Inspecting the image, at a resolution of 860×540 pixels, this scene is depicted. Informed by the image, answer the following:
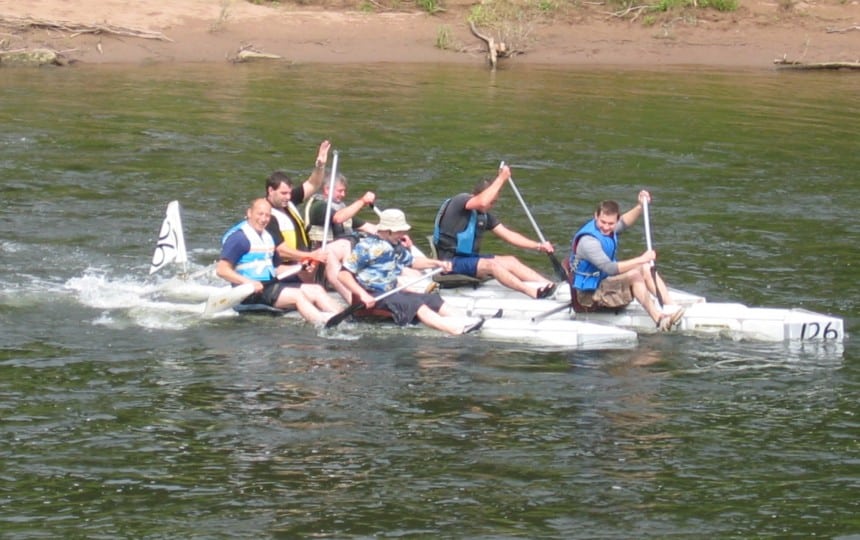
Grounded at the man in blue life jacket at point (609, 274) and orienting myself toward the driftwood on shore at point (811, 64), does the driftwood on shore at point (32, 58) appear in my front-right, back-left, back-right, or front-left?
front-left

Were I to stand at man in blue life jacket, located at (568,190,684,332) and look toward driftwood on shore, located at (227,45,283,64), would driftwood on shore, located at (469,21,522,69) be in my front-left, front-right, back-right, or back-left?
front-right

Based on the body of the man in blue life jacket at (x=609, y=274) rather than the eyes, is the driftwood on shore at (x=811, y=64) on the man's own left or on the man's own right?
on the man's own left

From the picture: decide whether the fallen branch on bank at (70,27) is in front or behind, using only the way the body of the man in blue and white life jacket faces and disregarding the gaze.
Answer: behind

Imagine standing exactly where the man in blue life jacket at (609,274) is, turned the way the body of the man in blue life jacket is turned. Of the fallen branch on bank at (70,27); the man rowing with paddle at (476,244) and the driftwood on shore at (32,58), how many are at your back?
3

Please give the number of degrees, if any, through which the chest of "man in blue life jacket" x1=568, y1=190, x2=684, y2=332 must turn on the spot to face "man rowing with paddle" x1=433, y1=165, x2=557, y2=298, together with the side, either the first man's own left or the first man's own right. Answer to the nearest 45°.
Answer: approximately 180°

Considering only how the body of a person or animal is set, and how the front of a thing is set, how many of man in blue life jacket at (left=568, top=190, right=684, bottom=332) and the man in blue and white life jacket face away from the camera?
0

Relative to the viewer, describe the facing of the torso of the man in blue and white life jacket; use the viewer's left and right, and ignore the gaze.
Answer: facing the viewer and to the right of the viewer

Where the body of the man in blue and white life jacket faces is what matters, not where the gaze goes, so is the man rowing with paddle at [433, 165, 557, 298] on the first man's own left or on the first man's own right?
on the first man's own left

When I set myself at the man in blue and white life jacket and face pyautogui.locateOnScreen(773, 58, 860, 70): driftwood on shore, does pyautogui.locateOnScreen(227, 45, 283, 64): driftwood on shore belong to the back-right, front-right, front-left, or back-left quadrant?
front-left

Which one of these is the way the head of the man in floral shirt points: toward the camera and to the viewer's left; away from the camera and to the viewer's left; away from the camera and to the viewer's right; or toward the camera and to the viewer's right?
toward the camera and to the viewer's right

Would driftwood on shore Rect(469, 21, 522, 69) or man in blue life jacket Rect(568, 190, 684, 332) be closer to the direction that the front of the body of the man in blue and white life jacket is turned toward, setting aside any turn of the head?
the man in blue life jacket

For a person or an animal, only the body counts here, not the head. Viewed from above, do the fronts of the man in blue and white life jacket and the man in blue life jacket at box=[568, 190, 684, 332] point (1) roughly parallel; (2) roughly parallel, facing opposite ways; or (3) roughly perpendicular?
roughly parallel

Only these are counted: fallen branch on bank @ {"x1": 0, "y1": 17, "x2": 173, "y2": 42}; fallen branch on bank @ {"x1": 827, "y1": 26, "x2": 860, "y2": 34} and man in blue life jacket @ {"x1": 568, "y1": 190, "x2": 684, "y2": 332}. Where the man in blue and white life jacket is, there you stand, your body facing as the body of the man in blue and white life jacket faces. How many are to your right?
0

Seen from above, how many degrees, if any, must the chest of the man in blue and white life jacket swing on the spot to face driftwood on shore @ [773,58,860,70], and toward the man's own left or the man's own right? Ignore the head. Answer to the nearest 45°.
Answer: approximately 90° to the man's own left

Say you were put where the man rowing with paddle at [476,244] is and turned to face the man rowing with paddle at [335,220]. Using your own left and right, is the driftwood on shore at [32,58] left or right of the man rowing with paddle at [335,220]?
right

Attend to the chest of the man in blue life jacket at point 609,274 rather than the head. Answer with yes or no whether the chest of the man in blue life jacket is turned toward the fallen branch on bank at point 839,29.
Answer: no
